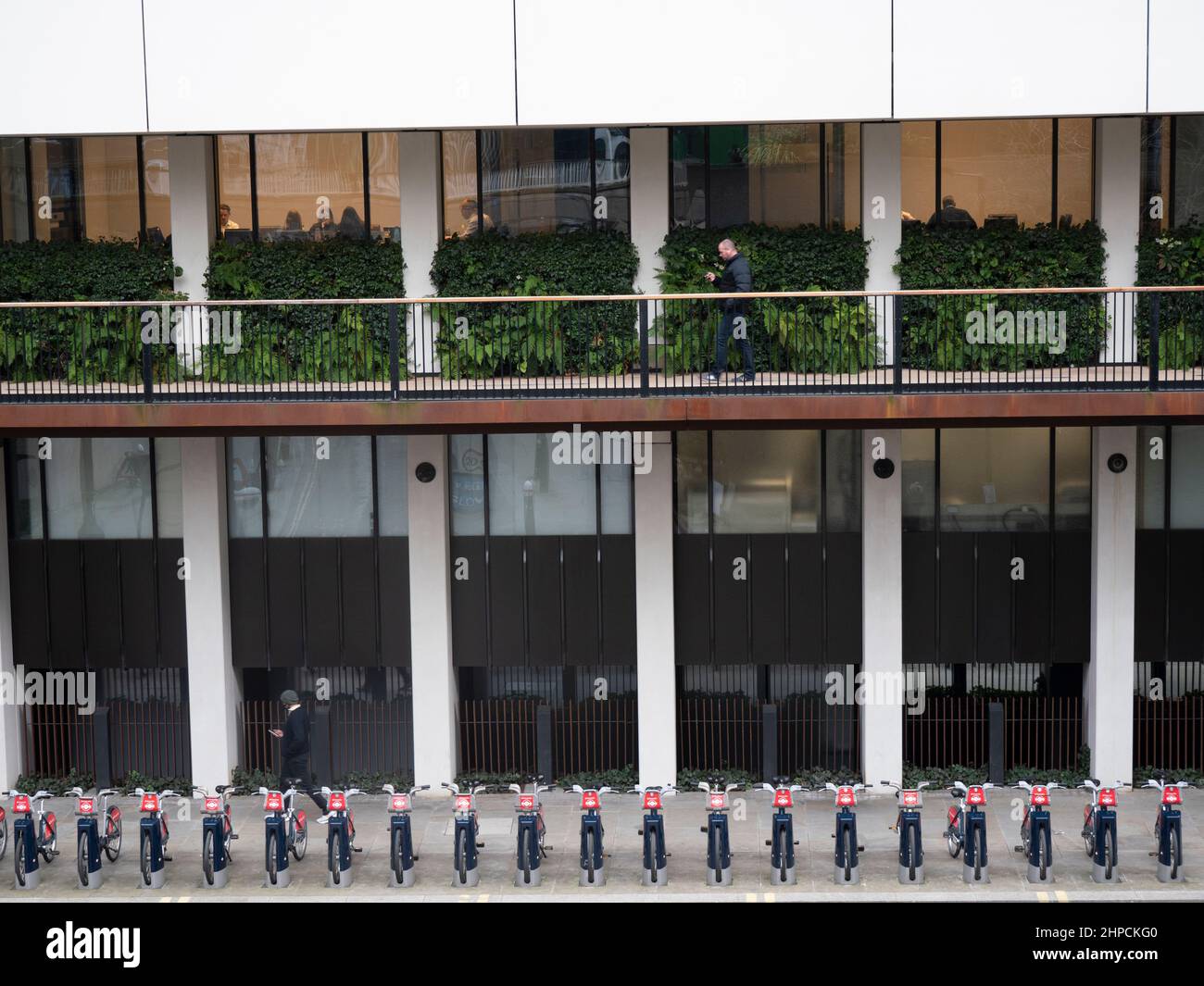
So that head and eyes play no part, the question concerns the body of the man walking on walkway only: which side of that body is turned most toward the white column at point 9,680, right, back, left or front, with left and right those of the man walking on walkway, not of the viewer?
front

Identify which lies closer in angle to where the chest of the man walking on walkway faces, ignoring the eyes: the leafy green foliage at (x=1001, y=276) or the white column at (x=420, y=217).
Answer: the white column

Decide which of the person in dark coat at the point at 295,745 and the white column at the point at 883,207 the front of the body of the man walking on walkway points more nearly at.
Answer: the person in dark coat

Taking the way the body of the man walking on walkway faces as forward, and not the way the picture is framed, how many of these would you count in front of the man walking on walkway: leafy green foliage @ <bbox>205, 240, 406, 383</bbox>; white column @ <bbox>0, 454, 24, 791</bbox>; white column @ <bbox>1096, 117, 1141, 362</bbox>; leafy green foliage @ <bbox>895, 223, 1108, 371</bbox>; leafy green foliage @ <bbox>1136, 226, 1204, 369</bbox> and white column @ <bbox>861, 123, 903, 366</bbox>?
2

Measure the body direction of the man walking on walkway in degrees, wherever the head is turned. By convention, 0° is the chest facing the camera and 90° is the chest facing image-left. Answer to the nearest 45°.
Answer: approximately 90°

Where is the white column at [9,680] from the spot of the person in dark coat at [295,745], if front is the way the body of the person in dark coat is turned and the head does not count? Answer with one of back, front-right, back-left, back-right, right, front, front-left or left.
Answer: front-right

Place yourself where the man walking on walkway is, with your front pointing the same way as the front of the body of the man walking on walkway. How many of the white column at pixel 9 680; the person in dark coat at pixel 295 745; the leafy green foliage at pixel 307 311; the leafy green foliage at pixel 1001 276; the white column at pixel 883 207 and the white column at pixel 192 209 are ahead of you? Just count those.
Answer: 4

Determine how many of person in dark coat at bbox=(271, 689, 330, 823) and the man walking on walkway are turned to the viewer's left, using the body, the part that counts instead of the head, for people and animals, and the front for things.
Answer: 2

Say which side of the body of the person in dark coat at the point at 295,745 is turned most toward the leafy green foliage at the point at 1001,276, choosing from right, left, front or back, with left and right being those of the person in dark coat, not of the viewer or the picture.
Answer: back

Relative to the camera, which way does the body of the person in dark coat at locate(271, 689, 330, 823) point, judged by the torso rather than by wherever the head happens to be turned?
to the viewer's left
